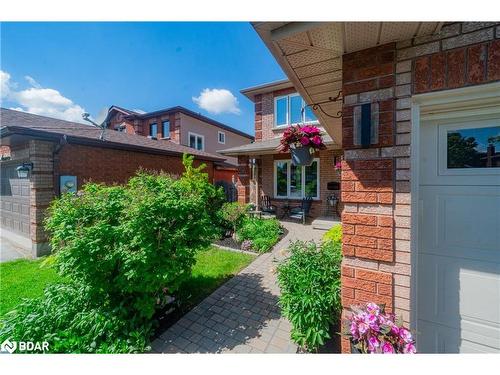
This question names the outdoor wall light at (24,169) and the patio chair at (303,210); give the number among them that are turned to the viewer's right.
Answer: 0

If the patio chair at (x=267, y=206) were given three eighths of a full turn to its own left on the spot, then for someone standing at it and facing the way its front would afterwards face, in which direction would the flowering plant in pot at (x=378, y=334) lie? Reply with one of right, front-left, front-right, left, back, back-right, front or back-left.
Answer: back

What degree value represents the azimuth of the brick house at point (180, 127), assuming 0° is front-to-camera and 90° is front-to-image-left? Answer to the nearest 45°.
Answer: approximately 45°

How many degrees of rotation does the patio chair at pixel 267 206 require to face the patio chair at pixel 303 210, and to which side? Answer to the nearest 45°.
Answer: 0° — it already faces it

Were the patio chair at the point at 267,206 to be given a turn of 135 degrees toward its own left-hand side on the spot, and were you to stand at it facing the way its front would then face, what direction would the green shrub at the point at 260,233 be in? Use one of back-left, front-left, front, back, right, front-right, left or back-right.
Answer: back

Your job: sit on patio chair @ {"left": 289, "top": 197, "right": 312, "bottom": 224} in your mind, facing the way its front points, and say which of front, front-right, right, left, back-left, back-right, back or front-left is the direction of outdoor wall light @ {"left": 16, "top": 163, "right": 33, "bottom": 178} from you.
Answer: front

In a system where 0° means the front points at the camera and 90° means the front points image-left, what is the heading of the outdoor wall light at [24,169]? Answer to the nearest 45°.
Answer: approximately 45°

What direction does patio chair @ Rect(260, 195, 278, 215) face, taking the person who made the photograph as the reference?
facing the viewer and to the right of the viewer

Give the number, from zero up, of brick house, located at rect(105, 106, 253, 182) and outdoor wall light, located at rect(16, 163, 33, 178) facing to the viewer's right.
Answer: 0

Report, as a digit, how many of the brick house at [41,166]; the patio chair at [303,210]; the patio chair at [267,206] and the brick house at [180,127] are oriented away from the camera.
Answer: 0

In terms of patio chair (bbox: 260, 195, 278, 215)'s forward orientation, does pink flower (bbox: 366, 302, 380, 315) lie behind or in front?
in front

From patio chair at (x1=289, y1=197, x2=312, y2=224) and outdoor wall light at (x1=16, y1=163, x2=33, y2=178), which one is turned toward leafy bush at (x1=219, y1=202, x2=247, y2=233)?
the patio chair
